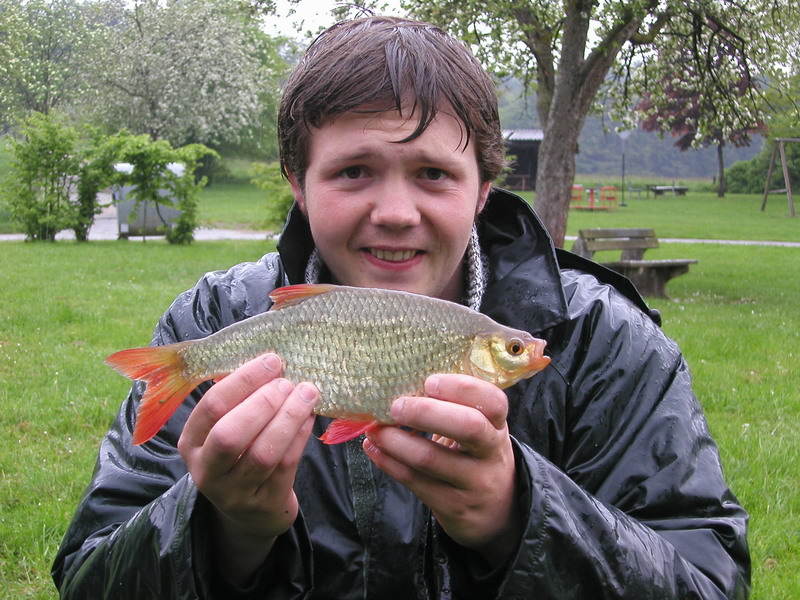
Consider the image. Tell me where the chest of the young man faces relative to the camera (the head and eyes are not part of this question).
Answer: toward the camera

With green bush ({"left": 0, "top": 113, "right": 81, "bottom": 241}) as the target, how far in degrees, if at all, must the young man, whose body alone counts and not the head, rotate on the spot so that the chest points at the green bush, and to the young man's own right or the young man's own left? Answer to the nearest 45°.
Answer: approximately 135° to the young man's own right

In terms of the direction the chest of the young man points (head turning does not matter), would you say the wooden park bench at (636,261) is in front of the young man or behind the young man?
behind

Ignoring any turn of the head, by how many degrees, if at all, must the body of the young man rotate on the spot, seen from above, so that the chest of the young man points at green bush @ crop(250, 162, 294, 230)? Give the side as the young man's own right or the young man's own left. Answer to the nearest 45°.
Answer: approximately 180°

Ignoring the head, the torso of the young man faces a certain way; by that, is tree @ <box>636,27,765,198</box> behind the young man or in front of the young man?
behind

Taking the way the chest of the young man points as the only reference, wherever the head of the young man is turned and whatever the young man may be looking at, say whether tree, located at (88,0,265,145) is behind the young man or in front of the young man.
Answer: behind

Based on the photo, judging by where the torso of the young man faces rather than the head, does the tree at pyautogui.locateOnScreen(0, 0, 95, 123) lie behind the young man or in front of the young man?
behind
